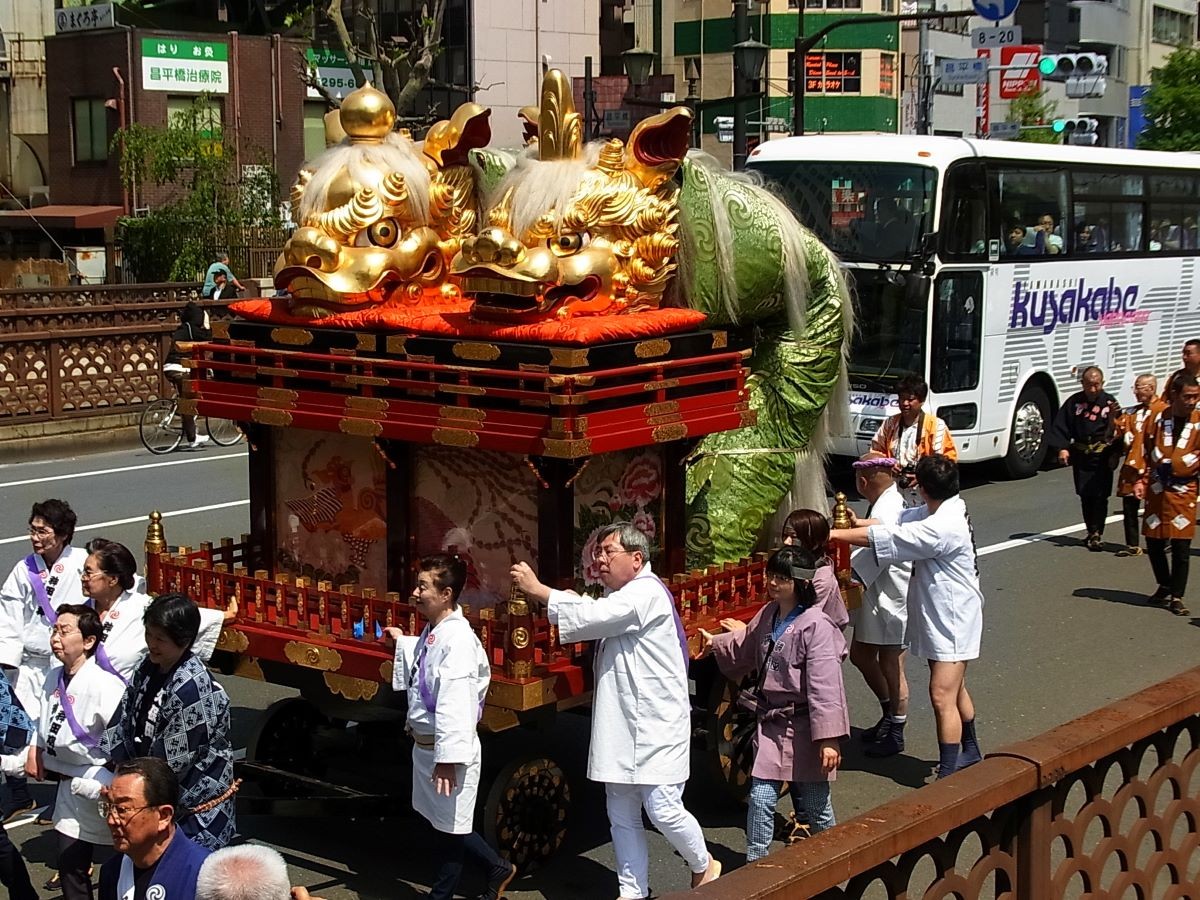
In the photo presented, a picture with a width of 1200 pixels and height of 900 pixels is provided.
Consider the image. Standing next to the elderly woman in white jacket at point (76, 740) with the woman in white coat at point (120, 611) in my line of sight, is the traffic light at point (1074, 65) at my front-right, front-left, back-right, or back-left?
front-right

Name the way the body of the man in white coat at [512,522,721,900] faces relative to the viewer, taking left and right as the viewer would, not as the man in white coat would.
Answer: facing to the left of the viewer

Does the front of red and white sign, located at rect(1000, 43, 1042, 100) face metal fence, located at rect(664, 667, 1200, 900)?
yes

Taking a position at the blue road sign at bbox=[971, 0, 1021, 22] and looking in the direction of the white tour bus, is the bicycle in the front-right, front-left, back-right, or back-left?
front-right

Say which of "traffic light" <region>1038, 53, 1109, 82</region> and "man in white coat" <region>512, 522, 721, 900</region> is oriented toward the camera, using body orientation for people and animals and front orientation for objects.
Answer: the traffic light

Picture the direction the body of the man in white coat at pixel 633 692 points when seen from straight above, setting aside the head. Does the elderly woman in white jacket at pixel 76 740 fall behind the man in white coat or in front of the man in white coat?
in front

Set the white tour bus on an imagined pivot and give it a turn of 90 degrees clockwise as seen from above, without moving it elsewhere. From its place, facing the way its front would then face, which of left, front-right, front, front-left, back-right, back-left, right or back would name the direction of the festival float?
back-left

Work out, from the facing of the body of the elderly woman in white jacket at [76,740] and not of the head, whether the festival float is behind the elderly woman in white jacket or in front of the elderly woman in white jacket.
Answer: behind

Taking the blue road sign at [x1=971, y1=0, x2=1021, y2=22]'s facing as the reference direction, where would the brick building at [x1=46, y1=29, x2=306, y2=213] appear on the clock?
The brick building is roughly at 4 o'clock from the blue road sign.

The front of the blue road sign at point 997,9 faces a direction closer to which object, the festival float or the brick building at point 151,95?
the festival float

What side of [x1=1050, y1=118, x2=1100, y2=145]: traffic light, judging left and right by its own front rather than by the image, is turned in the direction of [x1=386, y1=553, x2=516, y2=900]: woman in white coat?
front

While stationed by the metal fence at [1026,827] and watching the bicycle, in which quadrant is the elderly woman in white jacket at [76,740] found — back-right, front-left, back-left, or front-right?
front-left

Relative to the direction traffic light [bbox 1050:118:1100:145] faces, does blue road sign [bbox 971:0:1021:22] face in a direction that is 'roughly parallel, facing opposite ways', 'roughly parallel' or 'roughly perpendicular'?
roughly parallel
